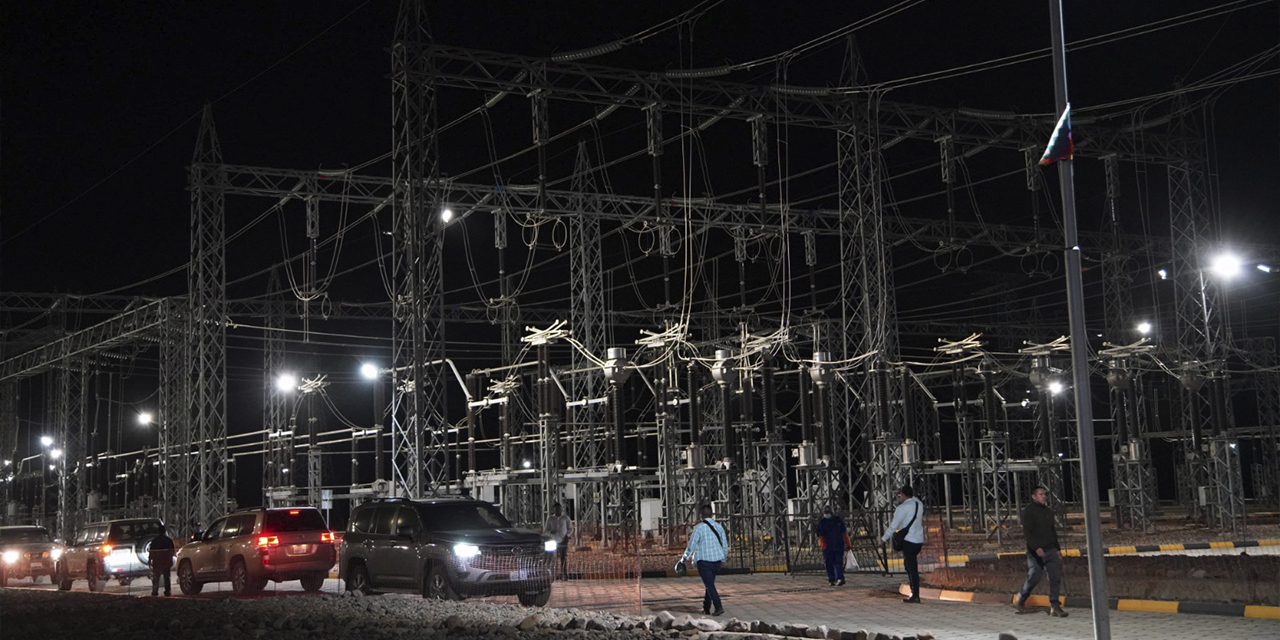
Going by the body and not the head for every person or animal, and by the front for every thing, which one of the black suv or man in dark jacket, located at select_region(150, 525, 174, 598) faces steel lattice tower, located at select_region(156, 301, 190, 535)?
the man in dark jacket

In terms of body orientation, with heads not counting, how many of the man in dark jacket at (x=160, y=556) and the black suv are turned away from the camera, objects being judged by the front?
1

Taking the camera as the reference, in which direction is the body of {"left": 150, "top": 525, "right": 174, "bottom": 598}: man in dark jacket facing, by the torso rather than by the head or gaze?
away from the camera

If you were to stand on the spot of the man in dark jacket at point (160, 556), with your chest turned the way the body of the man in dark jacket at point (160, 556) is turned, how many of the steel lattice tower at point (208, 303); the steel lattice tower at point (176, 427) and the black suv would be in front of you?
2

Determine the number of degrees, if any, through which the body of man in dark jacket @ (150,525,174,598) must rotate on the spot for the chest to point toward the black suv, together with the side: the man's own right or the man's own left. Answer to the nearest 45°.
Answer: approximately 135° to the man's own right

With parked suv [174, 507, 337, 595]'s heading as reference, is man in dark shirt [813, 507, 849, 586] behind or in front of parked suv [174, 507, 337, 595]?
behind

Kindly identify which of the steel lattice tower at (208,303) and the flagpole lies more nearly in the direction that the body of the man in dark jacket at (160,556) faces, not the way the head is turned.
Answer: the steel lattice tower

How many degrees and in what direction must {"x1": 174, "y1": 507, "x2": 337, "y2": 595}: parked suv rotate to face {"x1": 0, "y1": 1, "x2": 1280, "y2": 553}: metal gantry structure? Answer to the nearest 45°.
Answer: approximately 90° to its right

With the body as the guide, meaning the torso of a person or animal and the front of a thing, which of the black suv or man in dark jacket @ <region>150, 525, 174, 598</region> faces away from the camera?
the man in dark jacket
